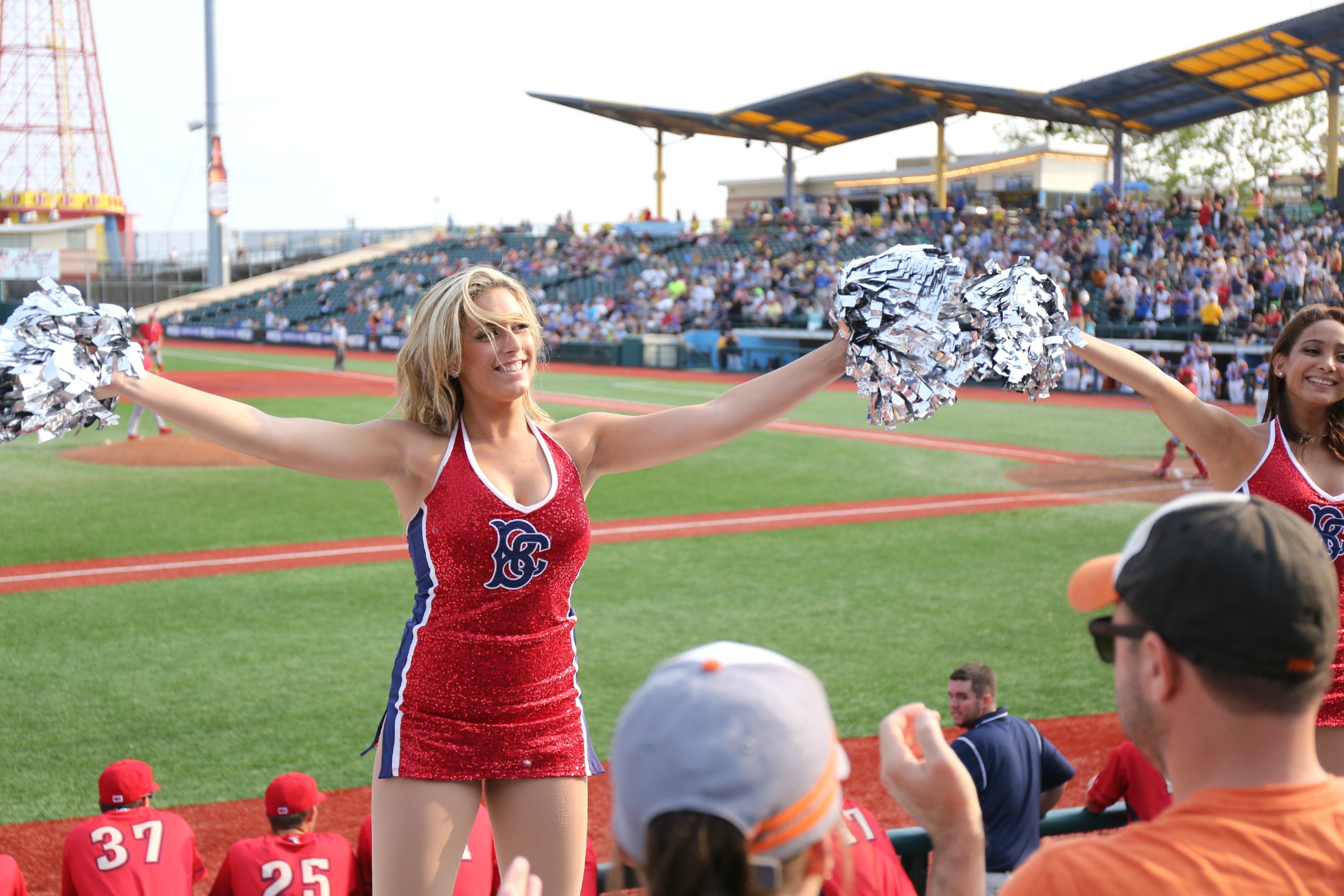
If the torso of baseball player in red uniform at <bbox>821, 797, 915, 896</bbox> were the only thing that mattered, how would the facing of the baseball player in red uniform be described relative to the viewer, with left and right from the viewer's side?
facing away from the viewer

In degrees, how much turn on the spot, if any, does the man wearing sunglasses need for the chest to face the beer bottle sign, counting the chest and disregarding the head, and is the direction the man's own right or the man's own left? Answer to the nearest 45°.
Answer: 0° — they already face it

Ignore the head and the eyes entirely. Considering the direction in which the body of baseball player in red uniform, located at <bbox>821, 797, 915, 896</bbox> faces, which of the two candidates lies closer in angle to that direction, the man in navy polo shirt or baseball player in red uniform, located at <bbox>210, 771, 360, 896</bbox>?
the man in navy polo shirt

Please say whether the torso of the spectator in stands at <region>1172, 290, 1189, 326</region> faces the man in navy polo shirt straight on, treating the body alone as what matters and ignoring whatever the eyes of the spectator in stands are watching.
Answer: yes

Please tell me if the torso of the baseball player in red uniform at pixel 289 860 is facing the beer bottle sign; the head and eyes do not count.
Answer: yes

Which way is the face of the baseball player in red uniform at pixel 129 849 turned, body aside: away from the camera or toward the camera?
away from the camera

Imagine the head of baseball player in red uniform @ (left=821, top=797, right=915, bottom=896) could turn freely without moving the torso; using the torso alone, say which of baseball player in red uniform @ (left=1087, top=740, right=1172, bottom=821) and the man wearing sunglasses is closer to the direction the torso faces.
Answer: the baseball player in red uniform

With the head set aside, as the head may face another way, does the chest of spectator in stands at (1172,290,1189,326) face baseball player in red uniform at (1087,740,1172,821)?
yes

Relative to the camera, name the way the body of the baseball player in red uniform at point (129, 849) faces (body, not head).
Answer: away from the camera

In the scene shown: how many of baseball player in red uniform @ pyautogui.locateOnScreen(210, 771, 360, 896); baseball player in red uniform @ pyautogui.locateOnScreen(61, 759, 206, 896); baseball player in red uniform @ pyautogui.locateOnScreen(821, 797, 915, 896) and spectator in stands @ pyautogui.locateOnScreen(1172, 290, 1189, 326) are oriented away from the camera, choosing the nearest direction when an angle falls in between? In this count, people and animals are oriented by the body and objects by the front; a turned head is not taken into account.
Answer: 3

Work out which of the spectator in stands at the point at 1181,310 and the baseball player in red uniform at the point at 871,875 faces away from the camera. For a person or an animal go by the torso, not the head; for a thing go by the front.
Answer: the baseball player in red uniform

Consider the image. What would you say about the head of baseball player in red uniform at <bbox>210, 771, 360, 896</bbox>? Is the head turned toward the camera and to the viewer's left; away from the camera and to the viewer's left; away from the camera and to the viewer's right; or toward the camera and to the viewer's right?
away from the camera and to the viewer's right
